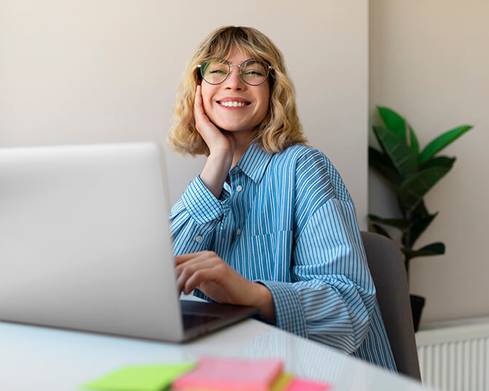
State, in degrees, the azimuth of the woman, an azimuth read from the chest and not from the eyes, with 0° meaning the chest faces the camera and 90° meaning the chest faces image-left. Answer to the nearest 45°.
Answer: approximately 45°

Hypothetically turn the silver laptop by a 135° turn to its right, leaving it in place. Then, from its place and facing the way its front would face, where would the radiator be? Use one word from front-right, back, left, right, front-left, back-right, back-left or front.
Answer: back-left

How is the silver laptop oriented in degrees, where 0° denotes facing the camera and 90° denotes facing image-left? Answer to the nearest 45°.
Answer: approximately 225°

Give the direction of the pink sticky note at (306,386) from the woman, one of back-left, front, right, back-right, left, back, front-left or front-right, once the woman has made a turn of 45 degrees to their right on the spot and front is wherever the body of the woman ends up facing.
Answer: left

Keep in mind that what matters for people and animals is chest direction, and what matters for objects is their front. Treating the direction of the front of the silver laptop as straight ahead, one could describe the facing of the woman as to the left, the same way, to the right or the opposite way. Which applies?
the opposite way

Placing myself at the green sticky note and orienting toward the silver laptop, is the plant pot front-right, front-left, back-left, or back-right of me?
front-right
